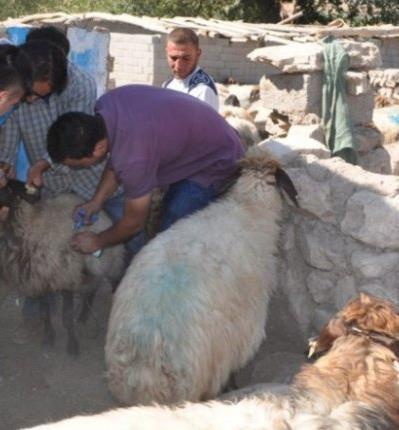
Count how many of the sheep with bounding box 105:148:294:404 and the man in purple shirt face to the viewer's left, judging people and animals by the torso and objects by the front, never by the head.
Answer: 1

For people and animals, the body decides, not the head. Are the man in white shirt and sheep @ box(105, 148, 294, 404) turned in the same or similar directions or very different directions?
very different directions

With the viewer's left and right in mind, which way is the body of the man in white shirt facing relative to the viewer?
facing the viewer and to the left of the viewer

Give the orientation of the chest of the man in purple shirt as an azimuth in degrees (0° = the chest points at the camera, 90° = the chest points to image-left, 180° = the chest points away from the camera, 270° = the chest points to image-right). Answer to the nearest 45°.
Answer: approximately 90°

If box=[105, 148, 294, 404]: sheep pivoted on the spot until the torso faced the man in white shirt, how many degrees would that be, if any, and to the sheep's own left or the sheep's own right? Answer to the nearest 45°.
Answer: approximately 45° to the sheep's own left

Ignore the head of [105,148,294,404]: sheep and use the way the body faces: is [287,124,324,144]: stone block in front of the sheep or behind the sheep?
in front

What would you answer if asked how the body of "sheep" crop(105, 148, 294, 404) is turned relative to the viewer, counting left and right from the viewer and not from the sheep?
facing away from the viewer and to the right of the viewer

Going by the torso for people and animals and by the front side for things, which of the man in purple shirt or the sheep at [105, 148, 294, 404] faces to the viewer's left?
the man in purple shirt

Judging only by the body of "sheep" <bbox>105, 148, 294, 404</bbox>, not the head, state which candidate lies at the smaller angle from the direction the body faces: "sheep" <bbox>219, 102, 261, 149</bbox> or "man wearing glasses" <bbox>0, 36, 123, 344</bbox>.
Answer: the sheep

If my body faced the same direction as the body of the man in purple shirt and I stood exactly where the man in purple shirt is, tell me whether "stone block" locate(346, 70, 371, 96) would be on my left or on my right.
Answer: on my right

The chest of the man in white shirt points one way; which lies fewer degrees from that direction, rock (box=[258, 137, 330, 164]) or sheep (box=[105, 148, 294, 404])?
the sheep
